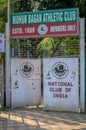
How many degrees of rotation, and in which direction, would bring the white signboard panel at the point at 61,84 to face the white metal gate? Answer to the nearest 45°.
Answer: approximately 135° to its right

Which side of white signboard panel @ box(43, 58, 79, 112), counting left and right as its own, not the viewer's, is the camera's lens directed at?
front
